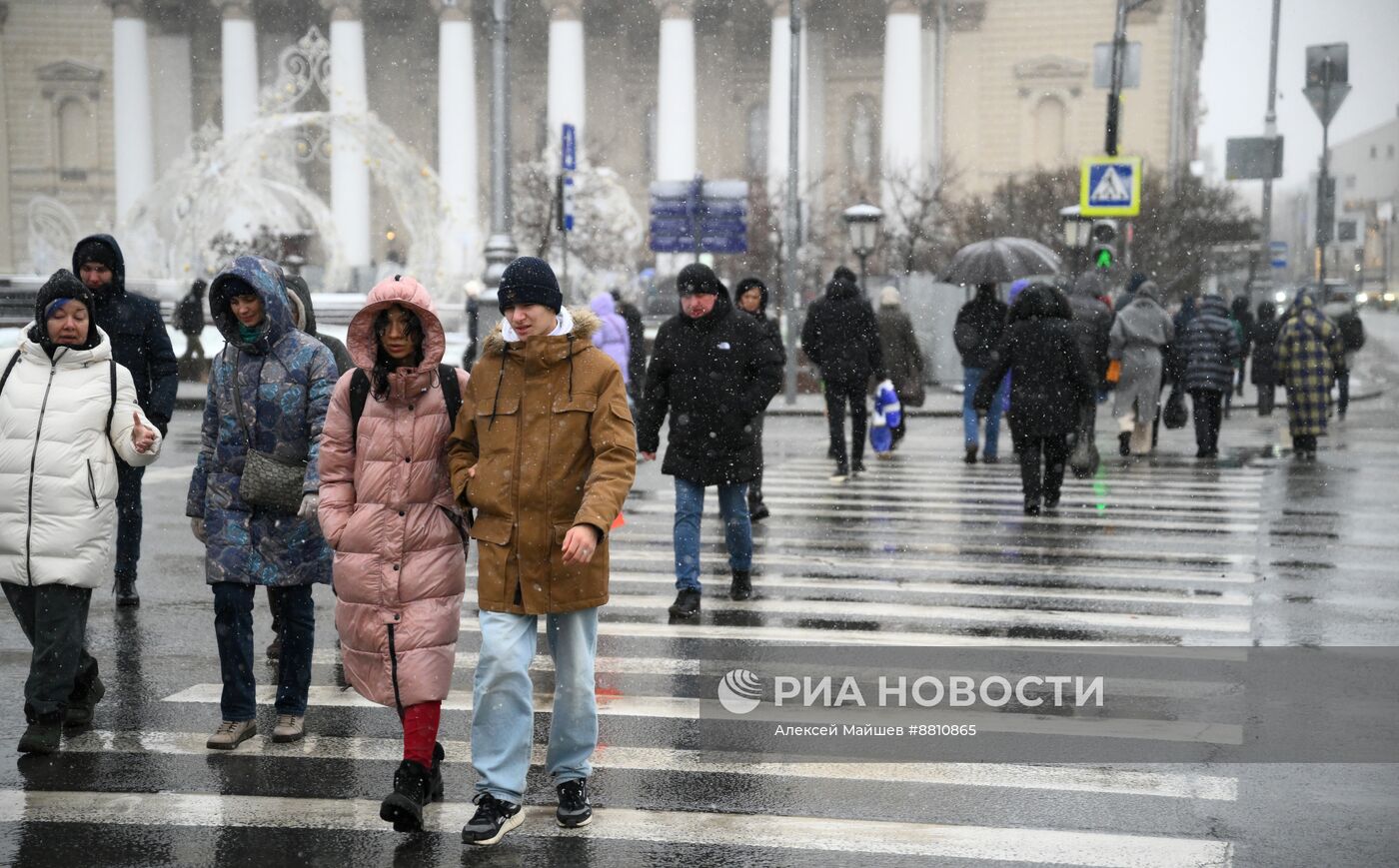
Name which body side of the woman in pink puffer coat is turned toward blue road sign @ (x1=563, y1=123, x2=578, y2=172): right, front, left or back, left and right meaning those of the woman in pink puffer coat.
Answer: back

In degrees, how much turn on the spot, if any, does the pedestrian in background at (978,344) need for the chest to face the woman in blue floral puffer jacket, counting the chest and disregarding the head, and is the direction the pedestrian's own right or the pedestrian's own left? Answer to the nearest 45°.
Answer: approximately 180°

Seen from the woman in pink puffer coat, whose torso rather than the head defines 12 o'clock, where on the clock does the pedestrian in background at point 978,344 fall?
The pedestrian in background is roughly at 7 o'clock from the woman in pink puffer coat.

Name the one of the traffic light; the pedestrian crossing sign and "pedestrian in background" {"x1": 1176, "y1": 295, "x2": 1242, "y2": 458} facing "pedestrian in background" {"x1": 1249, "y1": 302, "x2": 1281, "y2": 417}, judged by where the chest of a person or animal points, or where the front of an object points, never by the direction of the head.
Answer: "pedestrian in background" {"x1": 1176, "y1": 295, "x2": 1242, "y2": 458}

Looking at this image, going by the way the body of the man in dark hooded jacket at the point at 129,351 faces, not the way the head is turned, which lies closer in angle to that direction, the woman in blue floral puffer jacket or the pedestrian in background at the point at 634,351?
the woman in blue floral puffer jacket

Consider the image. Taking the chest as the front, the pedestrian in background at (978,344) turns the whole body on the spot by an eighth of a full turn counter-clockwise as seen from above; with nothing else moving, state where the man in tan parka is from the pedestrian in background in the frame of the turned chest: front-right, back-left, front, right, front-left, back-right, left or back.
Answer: back-left

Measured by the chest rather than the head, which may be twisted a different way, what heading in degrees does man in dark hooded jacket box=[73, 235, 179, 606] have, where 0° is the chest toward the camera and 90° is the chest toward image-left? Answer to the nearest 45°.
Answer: approximately 0°

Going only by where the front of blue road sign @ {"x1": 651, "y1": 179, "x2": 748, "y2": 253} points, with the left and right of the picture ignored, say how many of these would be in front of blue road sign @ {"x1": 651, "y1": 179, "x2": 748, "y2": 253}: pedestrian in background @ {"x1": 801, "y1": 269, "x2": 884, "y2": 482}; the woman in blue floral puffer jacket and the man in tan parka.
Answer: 3

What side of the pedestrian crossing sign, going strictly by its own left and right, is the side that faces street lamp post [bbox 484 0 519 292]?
right

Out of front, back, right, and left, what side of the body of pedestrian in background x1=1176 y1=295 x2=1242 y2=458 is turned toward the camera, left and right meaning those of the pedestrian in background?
back

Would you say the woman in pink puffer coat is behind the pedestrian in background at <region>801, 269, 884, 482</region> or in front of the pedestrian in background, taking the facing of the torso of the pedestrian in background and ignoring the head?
behind
